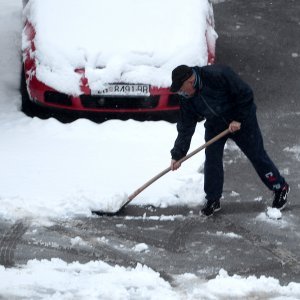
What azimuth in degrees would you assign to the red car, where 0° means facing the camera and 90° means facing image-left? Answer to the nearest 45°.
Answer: approximately 0°

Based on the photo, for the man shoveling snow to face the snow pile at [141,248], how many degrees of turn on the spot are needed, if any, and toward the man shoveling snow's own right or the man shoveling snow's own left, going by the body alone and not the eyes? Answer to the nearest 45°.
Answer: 0° — they already face it

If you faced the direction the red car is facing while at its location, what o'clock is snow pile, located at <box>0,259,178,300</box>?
The snow pile is roughly at 12 o'clock from the red car.

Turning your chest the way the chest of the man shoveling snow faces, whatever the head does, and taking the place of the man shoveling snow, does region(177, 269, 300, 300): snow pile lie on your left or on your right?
on your left

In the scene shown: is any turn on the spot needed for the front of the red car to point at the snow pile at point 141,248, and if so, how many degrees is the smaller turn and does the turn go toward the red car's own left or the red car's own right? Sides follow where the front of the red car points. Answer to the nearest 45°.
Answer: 0° — it already faces it
